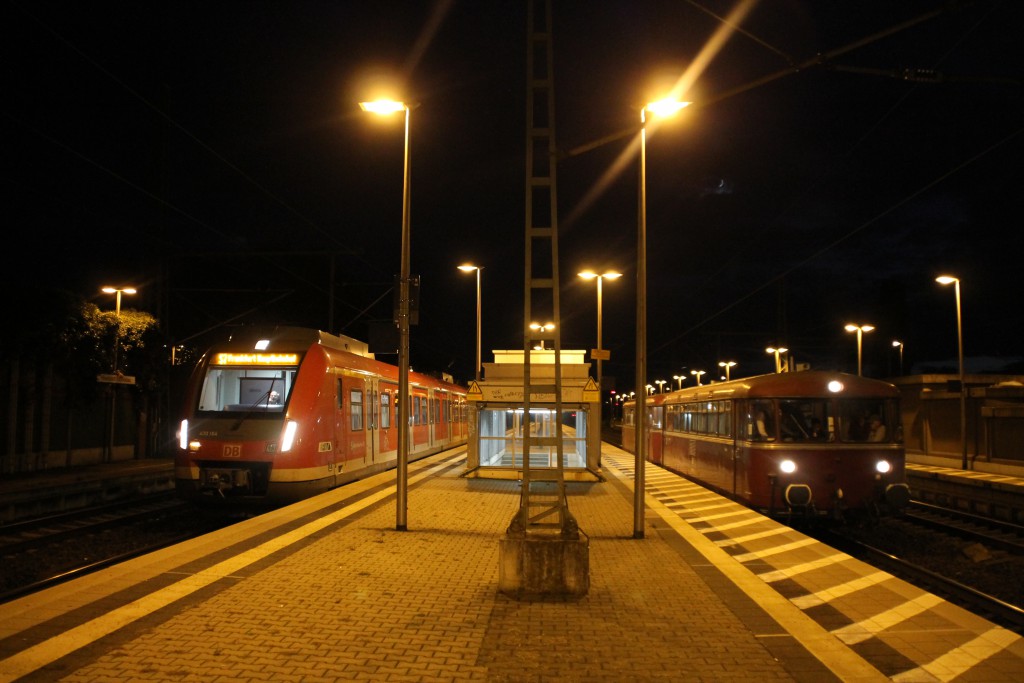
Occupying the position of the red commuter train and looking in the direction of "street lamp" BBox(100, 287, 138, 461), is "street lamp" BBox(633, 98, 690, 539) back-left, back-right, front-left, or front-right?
back-left

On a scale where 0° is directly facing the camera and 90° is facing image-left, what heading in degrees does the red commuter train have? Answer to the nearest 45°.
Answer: approximately 45°

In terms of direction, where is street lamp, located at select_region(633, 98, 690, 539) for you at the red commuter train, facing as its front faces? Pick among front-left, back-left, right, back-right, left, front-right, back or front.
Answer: left

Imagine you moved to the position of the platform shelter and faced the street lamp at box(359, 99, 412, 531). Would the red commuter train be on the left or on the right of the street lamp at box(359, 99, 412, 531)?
right

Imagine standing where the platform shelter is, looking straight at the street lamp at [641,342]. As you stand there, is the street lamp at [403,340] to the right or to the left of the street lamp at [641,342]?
right

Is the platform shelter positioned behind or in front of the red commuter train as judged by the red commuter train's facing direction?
behind

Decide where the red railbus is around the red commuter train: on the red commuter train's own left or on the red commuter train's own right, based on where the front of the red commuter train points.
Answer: on the red commuter train's own left

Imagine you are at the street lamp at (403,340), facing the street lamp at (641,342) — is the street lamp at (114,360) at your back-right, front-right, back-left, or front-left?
back-left
